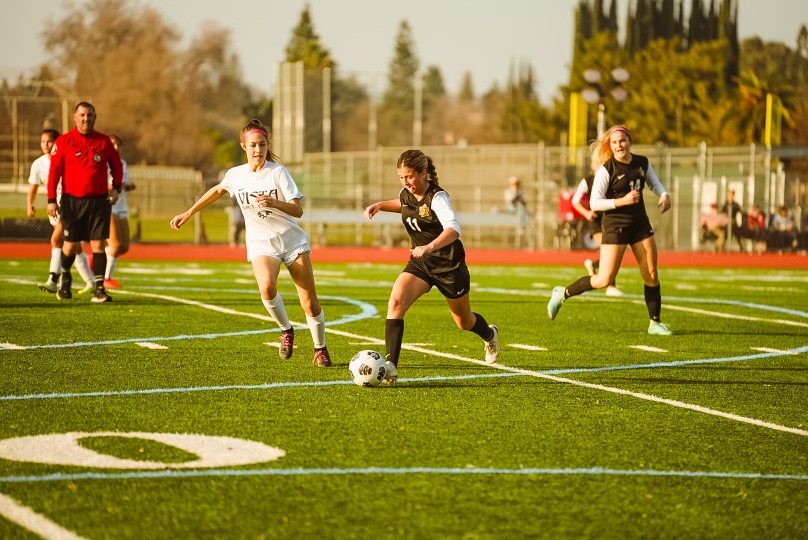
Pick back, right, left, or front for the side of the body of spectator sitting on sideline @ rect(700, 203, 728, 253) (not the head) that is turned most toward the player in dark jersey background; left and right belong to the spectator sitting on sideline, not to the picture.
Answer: front

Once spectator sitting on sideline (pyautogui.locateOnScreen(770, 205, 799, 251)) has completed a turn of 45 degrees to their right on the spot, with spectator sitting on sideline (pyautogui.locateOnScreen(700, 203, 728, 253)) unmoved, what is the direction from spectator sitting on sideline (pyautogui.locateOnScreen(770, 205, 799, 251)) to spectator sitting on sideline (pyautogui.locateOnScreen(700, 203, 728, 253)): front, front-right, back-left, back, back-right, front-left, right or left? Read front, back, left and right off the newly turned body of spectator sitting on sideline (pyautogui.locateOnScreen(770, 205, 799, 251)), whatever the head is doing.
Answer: front-right

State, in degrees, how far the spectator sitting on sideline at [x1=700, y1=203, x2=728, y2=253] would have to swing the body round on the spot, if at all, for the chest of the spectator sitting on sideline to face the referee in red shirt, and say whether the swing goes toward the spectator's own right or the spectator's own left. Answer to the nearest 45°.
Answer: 0° — they already face them

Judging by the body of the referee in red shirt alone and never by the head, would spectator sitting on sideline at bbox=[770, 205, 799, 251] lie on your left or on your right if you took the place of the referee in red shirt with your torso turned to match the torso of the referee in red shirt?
on your left

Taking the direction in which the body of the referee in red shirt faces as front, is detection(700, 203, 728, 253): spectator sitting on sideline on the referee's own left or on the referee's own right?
on the referee's own left
